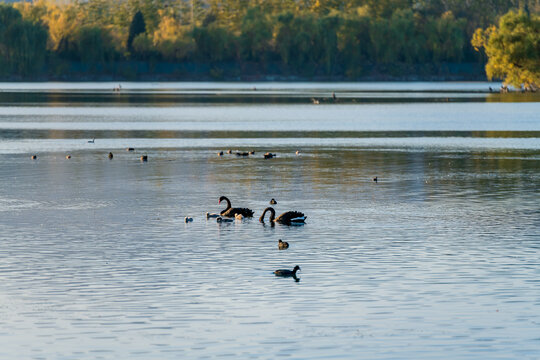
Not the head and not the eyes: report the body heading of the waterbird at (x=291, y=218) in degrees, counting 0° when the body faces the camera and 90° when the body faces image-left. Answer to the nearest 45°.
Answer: approximately 90°

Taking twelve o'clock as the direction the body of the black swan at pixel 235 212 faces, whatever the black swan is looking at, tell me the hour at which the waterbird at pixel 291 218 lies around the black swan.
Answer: The waterbird is roughly at 7 o'clock from the black swan.

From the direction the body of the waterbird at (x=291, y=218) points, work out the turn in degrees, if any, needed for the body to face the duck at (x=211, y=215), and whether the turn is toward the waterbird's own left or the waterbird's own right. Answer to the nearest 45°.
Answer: approximately 45° to the waterbird's own right

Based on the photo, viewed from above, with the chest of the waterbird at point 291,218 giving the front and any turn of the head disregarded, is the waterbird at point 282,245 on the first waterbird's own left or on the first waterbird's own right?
on the first waterbird's own left

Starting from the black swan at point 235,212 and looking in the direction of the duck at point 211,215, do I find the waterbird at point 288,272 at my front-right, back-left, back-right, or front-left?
back-left

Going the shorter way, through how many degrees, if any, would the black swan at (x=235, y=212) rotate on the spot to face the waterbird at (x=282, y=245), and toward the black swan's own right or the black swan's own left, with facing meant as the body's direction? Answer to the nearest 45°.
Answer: approximately 90° to the black swan's own left

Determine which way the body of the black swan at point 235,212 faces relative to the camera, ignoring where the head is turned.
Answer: to the viewer's left

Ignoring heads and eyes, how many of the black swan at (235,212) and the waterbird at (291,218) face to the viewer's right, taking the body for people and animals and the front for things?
0
